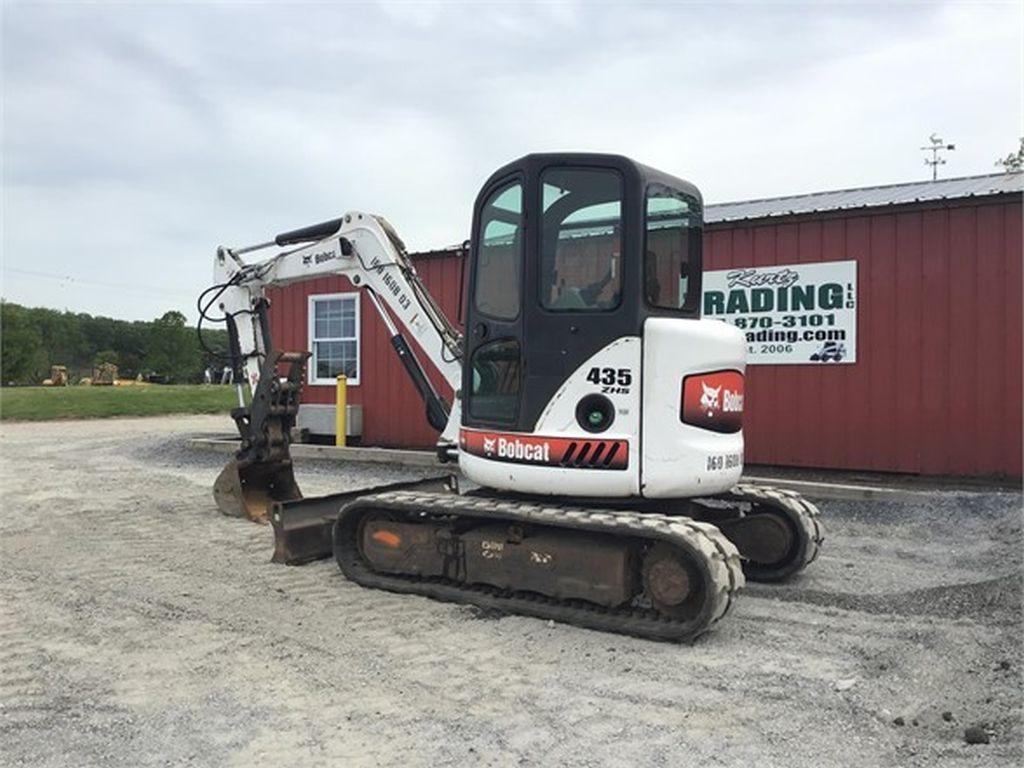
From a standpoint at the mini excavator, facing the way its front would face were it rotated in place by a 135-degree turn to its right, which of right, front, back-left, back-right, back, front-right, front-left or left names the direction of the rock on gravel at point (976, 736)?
front-right

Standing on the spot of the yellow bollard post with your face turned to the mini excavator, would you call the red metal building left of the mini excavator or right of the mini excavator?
left

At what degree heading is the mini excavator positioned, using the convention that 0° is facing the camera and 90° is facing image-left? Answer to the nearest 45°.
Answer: approximately 135°

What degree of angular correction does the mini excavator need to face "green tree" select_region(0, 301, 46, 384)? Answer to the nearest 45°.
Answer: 0° — it already faces it

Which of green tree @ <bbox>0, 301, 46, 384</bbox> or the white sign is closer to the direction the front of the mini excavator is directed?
the green tree

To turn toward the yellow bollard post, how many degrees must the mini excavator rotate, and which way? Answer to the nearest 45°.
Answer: approximately 45° to its right

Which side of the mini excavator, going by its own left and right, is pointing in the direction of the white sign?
right

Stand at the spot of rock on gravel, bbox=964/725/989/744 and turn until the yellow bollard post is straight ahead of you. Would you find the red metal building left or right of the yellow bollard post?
right

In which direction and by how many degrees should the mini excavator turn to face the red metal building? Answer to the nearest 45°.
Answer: approximately 90° to its right

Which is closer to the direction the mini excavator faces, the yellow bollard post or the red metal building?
the yellow bollard post
